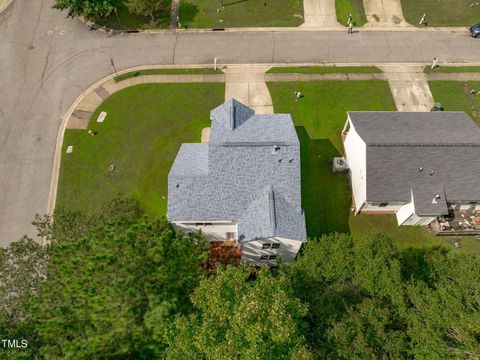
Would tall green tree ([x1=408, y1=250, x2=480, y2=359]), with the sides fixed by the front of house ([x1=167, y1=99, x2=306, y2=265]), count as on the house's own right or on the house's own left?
on the house's own right

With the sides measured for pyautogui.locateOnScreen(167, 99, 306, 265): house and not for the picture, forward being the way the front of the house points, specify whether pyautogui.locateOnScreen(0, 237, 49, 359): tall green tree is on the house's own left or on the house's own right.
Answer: on the house's own left

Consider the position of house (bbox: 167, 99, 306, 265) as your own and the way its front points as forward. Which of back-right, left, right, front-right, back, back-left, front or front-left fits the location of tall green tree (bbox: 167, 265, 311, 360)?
back

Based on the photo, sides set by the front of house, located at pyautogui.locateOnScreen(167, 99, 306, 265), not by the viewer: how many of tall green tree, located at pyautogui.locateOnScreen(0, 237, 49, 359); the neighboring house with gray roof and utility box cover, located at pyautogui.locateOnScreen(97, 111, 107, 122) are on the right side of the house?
1

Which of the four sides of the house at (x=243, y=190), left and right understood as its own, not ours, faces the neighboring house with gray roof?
right

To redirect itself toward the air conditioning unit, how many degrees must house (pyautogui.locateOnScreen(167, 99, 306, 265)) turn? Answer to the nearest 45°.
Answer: approximately 45° to its right

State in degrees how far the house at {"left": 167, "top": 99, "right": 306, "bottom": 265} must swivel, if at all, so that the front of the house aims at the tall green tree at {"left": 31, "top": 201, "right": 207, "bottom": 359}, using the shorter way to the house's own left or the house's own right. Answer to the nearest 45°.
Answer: approximately 135° to the house's own left

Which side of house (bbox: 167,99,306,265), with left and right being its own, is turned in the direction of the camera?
back
